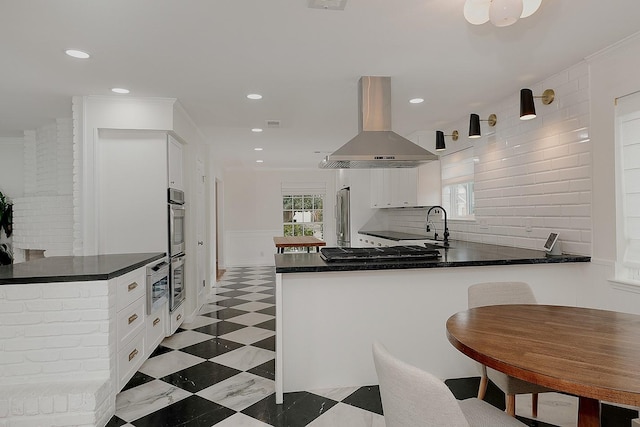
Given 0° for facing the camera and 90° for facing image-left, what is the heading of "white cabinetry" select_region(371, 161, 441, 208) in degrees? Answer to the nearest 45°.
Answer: approximately 0°

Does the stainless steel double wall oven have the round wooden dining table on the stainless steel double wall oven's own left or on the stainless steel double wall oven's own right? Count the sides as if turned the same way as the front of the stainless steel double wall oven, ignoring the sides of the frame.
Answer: on the stainless steel double wall oven's own right

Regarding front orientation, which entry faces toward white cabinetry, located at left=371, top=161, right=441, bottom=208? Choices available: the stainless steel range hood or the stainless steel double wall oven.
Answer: the stainless steel double wall oven

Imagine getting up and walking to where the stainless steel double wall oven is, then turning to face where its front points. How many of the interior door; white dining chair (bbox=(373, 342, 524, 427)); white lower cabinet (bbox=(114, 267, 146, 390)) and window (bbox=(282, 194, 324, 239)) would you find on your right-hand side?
2

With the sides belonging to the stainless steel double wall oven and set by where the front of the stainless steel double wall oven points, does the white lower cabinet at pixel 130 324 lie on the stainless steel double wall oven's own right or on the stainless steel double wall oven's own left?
on the stainless steel double wall oven's own right

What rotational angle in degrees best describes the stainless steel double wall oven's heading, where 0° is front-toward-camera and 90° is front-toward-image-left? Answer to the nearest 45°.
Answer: approximately 270°

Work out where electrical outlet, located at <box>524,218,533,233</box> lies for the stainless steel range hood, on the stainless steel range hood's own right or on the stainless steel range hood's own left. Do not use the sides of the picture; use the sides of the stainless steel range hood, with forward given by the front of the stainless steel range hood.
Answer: on the stainless steel range hood's own left

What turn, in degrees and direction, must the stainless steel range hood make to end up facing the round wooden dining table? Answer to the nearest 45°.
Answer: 0° — it already faces it

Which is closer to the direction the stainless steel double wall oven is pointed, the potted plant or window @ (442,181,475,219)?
the window

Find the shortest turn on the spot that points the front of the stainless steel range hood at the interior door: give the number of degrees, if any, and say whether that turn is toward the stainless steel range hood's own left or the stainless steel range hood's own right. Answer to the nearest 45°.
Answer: approximately 135° to the stainless steel range hood's own right

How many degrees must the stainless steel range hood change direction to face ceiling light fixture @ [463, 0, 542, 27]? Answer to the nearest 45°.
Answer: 0° — it already faces it

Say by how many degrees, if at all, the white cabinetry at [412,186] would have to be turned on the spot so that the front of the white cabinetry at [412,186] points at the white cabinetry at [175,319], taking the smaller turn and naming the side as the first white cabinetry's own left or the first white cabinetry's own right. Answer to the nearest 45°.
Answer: approximately 45° to the first white cabinetry's own right
